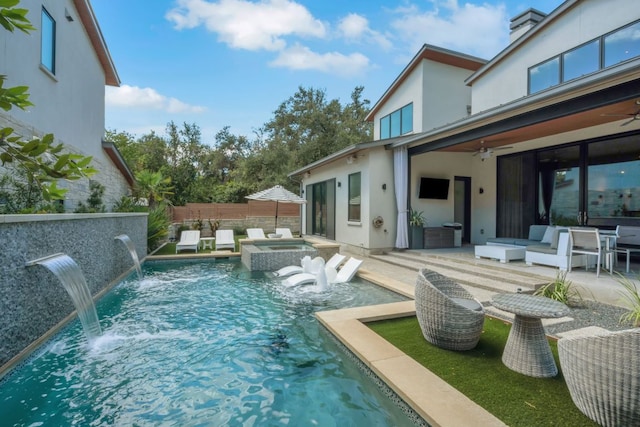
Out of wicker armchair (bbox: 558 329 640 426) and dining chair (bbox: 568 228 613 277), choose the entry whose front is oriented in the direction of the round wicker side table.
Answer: the wicker armchair

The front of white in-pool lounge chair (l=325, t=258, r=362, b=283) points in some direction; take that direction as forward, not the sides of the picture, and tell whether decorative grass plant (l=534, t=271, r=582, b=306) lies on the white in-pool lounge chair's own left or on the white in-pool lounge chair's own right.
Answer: on the white in-pool lounge chair's own left

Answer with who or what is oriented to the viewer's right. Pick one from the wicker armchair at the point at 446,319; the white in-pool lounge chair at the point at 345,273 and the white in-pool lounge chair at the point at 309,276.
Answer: the wicker armchair

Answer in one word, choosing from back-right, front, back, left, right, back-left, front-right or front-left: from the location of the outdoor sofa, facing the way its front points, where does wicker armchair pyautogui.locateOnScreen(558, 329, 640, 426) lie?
left

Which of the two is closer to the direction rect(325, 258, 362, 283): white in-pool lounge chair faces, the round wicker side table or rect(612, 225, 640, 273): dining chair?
the round wicker side table

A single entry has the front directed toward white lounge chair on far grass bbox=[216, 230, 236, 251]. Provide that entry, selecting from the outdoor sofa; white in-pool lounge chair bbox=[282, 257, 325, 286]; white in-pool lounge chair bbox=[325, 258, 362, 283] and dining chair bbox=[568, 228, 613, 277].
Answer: the outdoor sofa

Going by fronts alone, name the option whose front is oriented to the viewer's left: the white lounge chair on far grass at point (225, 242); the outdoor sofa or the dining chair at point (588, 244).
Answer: the outdoor sofa

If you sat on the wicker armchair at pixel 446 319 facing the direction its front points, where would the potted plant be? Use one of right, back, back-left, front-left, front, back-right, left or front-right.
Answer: left

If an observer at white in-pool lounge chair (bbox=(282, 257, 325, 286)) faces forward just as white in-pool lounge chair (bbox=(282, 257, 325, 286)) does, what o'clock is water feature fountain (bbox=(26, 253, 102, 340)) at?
The water feature fountain is roughly at 12 o'clock from the white in-pool lounge chair.

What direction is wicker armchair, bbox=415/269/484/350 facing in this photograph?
to the viewer's right

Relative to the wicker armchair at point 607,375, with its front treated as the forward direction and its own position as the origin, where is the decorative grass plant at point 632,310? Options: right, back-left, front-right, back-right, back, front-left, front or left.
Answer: front-right

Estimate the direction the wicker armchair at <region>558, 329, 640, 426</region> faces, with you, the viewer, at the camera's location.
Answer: facing away from the viewer and to the left of the viewer

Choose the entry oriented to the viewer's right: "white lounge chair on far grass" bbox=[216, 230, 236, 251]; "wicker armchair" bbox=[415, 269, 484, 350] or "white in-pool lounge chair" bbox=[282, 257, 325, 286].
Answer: the wicker armchair

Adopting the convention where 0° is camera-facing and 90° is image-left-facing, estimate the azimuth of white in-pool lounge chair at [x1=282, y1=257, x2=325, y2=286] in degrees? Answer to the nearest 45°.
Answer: approximately 45°

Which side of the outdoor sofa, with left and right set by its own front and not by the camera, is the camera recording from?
left
